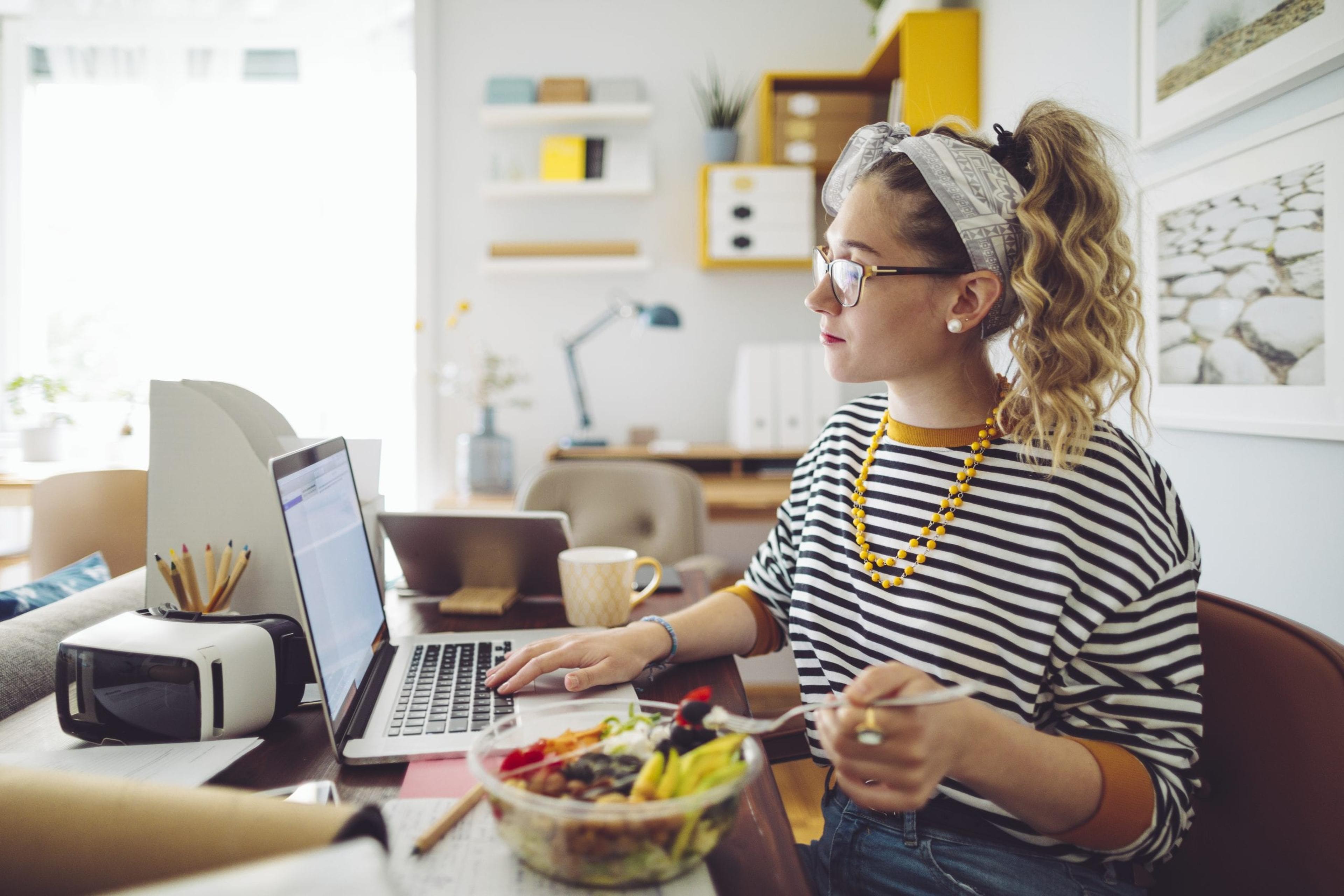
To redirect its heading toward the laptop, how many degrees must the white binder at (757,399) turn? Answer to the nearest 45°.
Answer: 0° — it already faces it

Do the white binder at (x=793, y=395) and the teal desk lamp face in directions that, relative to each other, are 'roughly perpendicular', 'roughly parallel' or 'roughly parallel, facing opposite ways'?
roughly perpendicular

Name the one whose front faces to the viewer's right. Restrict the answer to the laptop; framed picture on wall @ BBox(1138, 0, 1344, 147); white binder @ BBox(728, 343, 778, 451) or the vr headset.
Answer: the laptop

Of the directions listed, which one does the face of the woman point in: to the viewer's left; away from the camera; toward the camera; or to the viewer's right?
to the viewer's left

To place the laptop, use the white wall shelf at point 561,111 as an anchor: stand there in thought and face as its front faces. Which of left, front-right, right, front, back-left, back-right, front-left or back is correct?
front

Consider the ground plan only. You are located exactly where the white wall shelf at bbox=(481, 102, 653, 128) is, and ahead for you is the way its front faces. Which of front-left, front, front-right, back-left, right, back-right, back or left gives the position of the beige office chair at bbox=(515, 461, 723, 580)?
front

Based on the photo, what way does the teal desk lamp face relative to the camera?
to the viewer's right

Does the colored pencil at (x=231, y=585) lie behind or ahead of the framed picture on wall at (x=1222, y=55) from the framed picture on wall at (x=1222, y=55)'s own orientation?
ahead

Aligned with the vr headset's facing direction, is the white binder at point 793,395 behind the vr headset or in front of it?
behind

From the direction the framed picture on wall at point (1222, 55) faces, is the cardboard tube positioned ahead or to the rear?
ahead

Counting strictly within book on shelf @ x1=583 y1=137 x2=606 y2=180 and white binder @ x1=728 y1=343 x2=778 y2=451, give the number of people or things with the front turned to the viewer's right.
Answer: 0

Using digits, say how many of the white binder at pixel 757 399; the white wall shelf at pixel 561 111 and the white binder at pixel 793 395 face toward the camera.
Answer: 3

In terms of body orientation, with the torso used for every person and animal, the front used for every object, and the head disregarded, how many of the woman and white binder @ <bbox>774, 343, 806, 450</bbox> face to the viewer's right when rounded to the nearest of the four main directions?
0

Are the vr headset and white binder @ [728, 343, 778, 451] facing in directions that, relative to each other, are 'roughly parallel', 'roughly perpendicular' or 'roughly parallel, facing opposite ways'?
roughly parallel

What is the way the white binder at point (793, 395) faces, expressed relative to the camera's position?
facing the viewer

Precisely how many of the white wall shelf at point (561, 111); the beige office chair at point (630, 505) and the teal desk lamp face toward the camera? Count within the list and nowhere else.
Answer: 2
